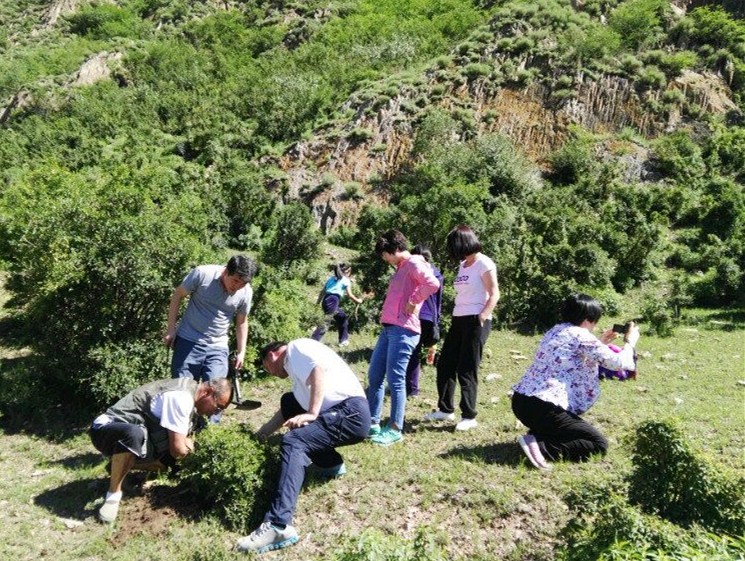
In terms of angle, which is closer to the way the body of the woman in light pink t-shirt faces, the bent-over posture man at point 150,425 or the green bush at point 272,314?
the bent-over posture man

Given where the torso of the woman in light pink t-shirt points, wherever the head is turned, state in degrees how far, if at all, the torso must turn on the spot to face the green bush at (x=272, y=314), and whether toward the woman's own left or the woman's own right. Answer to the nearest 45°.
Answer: approximately 90° to the woman's own right

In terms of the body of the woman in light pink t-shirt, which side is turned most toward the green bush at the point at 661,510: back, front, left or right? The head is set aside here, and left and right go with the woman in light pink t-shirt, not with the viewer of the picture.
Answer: left

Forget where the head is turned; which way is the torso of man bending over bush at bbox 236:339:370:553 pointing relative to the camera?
to the viewer's left

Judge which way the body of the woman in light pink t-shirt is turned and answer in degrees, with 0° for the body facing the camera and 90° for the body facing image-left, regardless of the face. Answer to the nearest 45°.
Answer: approximately 45°

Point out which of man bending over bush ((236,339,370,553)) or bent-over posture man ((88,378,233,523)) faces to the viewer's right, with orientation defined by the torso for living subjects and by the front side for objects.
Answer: the bent-over posture man

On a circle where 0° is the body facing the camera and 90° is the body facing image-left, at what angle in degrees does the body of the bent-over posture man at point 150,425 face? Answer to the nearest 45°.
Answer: approximately 270°

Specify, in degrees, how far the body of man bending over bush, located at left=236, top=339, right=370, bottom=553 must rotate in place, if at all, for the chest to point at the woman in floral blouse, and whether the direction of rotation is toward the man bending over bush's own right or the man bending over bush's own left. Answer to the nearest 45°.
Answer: approximately 180°

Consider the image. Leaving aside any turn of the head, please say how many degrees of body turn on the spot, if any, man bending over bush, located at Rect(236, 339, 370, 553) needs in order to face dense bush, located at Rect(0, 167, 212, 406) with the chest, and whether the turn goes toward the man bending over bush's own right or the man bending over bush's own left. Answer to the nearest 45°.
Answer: approximately 45° to the man bending over bush's own right

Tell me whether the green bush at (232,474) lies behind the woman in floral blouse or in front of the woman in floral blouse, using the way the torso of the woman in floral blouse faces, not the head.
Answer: behind

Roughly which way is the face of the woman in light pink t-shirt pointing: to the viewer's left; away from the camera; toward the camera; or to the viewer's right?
to the viewer's left

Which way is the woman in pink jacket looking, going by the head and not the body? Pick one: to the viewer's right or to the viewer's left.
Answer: to the viewer's left
